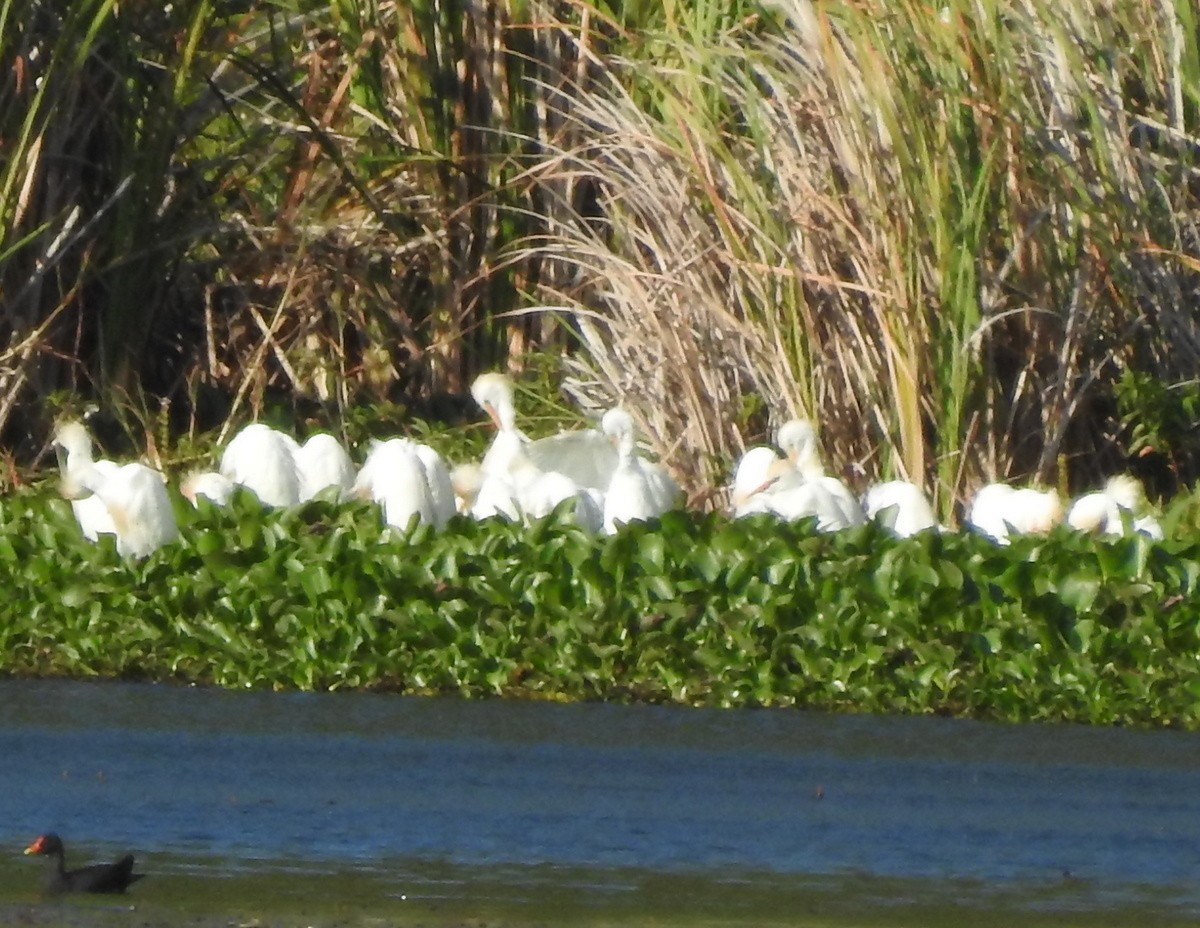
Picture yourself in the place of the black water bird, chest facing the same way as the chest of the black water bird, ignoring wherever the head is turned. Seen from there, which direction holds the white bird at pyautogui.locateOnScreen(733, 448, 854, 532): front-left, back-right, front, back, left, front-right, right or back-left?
back-right

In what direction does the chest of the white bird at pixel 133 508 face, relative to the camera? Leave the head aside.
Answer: to the viewer's left

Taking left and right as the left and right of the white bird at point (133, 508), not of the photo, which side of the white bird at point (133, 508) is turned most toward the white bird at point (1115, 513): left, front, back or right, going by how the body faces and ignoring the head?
back

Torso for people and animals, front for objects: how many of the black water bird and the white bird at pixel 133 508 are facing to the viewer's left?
2

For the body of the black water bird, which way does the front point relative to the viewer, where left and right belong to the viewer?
facing to the left of the viewer

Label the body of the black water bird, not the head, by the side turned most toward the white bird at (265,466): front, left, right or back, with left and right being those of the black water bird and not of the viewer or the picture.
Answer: right
